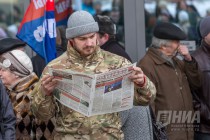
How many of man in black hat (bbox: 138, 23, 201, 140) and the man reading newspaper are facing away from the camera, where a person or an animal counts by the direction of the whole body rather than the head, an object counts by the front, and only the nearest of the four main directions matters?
0

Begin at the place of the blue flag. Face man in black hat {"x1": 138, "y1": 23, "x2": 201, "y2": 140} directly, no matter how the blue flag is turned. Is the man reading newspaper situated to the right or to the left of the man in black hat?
right

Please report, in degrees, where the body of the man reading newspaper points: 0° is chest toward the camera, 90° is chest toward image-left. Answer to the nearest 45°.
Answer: approximately 0°

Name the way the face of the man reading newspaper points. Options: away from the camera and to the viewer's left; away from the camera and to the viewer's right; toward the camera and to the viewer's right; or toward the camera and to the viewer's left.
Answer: toward the camera and to the viewer's right

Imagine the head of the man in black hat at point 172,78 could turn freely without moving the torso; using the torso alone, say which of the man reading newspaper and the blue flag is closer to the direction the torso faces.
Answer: the man reading newspaper
